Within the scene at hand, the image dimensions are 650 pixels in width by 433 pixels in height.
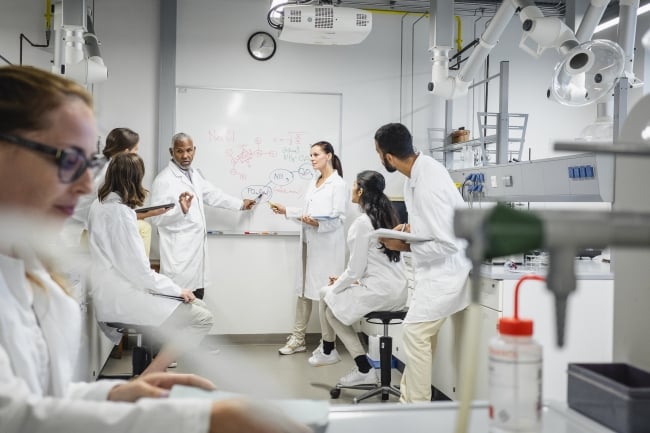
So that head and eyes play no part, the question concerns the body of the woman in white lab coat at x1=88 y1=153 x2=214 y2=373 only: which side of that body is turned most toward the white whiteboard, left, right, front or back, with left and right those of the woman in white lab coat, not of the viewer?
front

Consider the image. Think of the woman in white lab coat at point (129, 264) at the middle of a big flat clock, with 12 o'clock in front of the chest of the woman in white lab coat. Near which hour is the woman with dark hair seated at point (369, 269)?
The woman with dark hair seated is roughly at 1 o'clock from the woman in white lab coat.

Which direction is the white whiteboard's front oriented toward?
toward the camera

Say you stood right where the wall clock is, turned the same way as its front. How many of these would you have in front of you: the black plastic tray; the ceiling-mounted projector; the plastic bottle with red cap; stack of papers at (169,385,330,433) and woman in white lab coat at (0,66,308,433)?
5

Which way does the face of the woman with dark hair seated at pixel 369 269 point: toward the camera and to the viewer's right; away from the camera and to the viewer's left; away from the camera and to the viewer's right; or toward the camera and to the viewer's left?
away from the camera and to the viewer's left

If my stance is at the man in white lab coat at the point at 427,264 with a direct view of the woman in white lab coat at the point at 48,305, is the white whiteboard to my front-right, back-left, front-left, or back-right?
back-right

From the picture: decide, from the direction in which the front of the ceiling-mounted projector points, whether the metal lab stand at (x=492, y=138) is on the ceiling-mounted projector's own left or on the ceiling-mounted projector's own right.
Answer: on the ceiling-mounted projector's own right

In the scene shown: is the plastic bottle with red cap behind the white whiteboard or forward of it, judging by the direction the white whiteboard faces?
forward

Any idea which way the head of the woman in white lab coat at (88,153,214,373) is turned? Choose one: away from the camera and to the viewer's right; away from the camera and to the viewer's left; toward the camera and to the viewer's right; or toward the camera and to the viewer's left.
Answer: away from the camera and to the viewer's right

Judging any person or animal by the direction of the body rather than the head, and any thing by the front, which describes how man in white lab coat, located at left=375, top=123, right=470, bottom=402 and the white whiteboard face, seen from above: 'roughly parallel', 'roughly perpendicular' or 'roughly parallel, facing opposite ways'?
roughly perpendicular

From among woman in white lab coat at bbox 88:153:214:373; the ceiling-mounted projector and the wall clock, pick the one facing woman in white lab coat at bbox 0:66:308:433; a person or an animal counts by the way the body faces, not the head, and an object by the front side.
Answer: the wall clock

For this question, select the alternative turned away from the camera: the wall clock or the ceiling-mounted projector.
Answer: the ceiling-mounted projector

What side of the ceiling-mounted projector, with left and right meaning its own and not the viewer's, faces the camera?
back

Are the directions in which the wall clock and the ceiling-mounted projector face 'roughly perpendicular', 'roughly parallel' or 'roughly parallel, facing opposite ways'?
roughly parallel, facing opposite ways

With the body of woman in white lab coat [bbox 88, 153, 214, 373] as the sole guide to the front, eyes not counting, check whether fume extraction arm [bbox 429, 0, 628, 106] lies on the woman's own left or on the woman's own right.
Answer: on the woman's own right

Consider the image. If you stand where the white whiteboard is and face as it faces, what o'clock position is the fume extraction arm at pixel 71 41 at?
The fume extraction arm is roughly at 1 o'clock from the white whiteboard.

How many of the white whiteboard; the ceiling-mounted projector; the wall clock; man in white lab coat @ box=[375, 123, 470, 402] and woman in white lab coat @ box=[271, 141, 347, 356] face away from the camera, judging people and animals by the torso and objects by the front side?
1

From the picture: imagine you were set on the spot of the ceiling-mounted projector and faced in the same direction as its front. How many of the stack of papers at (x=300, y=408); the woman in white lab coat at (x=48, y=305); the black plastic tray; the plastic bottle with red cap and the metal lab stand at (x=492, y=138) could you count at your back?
4

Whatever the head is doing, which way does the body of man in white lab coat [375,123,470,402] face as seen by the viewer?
to the viewer's left

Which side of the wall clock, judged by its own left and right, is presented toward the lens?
front
